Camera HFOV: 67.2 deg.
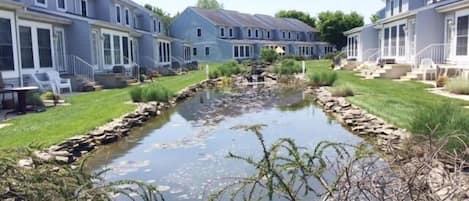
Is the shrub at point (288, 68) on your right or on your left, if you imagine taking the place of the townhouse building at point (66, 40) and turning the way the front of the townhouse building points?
on your left

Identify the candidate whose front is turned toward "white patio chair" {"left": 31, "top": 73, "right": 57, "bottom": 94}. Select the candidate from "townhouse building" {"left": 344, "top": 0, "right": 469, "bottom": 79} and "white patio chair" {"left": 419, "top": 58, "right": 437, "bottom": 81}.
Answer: the townhouse building

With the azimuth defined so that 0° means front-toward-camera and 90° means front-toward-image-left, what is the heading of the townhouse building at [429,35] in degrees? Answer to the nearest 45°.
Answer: approximately 45°

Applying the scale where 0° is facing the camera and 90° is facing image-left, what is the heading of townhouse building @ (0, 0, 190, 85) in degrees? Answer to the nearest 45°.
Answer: approximately 315°

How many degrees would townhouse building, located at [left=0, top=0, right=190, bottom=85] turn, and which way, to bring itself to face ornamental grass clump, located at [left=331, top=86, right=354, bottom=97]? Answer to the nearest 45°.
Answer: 0° — it already faces it
